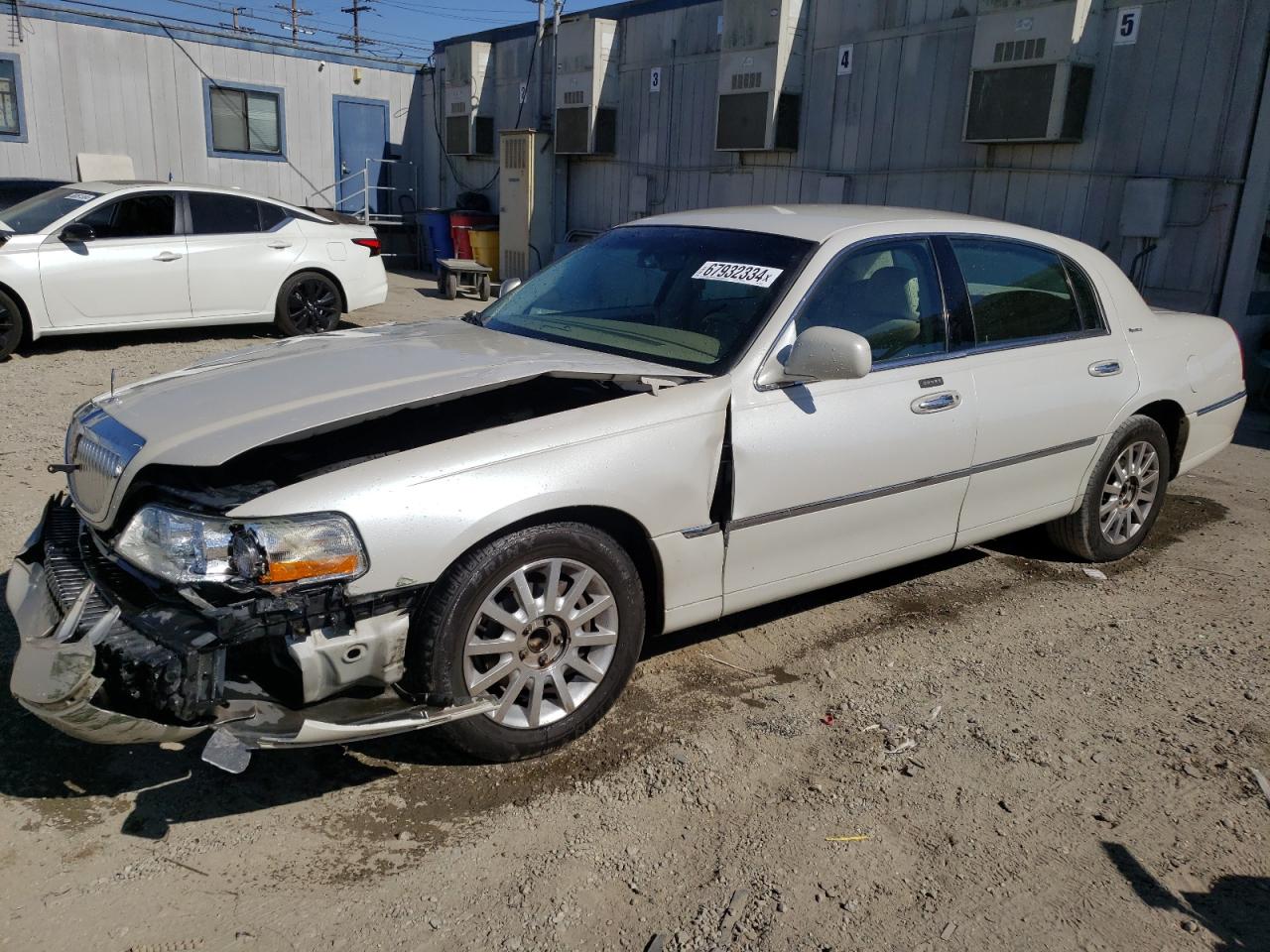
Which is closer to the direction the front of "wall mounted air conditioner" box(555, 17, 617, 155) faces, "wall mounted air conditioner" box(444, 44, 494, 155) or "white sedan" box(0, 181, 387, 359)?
the white sedan

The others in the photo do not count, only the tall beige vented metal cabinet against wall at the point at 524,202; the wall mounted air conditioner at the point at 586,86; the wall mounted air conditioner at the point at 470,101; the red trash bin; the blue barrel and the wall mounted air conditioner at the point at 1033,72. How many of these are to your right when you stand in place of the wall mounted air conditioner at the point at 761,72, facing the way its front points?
5

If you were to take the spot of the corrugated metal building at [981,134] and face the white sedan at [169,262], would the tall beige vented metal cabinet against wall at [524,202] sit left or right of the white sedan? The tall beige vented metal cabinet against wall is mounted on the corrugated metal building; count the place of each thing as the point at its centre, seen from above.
right

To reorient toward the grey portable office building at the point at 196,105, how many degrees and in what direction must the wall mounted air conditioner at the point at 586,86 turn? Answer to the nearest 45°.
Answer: approximately 90° to its right

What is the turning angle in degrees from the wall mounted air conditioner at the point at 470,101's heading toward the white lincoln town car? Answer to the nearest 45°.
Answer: approximately 45° to its left

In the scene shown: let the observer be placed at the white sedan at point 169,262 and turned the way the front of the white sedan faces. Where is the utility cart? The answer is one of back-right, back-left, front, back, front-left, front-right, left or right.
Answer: back-right

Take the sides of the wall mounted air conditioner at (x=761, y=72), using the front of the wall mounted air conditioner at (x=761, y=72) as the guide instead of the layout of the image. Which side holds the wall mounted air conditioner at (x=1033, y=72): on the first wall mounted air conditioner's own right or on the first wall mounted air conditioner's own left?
on the first wall mounted air conditioner's own left

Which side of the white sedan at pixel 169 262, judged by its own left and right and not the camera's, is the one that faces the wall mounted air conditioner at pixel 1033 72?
back

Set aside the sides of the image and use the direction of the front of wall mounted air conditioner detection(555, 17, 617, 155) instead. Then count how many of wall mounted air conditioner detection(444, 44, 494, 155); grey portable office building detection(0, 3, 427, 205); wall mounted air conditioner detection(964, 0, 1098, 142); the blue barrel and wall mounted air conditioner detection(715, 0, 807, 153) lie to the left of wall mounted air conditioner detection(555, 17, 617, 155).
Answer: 2

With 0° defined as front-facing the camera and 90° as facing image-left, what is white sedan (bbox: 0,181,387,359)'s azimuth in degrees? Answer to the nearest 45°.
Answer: approximately 90°

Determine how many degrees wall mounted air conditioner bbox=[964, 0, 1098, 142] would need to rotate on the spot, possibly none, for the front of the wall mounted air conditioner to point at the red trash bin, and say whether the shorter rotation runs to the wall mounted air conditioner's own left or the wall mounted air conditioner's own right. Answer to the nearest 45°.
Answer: approximately 90° to the wall mounted air conditioner's own right
